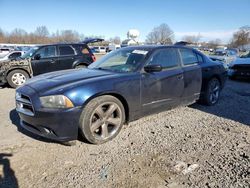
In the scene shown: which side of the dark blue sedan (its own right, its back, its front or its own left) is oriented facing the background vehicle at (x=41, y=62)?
right

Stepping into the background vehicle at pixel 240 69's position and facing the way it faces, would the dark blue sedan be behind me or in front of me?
in front

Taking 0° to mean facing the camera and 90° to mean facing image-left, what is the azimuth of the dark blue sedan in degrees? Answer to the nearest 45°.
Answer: approximately 45°

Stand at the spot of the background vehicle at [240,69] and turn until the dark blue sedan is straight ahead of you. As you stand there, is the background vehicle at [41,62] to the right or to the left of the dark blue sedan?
right

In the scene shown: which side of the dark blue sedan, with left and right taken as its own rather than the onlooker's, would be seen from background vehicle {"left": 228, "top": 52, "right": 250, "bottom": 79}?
back

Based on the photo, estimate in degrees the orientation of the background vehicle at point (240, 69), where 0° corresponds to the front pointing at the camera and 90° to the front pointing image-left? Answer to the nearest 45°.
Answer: approximately 45°
